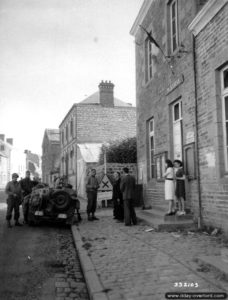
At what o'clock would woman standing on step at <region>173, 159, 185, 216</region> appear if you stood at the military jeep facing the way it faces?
The woman standing on step is roughly at 4 o'clock from the military jeep.

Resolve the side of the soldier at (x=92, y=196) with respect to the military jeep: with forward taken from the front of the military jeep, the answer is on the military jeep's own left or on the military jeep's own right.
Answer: on the military jeep's own right

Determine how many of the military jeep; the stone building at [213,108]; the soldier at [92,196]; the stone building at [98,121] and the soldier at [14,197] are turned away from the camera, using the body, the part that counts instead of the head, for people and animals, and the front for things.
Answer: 1

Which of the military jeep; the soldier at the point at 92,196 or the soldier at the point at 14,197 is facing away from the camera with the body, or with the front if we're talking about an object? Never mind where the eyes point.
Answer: the military jeep

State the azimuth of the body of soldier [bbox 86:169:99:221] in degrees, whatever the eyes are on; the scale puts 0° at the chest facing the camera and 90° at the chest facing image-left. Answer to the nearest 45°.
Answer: approximately 315°

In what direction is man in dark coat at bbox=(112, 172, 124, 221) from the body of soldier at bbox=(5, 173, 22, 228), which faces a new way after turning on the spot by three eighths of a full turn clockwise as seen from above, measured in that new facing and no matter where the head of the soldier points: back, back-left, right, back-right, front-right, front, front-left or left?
back

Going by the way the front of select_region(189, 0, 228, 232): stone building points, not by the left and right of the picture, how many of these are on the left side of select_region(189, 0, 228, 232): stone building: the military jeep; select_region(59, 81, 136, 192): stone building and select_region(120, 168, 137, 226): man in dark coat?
0

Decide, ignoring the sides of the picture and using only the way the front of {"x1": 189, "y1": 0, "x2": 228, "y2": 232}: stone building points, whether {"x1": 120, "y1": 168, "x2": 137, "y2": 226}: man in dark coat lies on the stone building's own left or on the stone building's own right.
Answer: on the stone building's own right

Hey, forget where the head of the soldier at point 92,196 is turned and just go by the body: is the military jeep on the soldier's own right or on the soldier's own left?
on the soldier's own right

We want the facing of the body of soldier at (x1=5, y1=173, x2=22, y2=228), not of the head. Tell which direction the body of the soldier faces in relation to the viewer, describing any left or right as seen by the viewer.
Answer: facing the viewer and to the right of the viewer

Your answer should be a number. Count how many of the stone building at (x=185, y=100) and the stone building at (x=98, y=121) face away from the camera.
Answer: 0

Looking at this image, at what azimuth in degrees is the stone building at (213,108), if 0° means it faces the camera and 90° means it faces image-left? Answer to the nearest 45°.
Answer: approximately 45°

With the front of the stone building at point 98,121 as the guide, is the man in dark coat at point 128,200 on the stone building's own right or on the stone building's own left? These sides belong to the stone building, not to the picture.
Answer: on the stone building's own left
